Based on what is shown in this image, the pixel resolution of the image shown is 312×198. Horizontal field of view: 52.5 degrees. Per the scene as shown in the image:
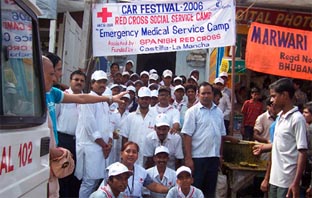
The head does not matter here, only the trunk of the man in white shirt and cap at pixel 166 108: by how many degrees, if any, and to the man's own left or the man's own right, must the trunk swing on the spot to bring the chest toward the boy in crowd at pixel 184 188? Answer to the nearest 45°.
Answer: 0° — they already face them

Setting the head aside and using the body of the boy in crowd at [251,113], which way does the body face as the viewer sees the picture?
toward the camera

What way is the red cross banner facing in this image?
toward the camera

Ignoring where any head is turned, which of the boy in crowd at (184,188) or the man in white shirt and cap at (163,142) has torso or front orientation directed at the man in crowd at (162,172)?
the man in white shirt and cap

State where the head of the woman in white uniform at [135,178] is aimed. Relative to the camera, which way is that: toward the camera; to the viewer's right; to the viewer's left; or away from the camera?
toward the camera

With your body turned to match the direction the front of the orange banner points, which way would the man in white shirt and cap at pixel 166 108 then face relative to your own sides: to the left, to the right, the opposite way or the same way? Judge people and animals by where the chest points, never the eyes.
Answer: the same way

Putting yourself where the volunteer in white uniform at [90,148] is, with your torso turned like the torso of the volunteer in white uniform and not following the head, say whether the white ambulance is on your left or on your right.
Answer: on your right

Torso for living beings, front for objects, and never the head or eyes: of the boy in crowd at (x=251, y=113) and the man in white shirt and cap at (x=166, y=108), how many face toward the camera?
2

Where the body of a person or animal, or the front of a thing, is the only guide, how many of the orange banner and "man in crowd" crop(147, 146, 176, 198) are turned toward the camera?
2

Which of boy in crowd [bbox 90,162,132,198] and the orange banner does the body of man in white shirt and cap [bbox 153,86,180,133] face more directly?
the boy in crowd

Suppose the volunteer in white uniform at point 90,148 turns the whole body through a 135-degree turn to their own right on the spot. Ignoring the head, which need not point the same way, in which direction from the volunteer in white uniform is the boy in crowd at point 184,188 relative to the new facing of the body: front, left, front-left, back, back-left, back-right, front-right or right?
back-left

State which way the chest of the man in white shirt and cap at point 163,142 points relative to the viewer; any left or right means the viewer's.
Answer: facing the viewer

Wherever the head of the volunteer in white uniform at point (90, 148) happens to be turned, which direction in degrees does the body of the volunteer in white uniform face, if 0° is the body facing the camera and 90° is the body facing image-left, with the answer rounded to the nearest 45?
approximately 315°

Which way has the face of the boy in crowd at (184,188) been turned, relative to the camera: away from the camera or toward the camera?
toward the camera

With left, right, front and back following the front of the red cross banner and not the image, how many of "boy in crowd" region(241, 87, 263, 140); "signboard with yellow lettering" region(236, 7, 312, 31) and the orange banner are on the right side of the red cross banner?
0

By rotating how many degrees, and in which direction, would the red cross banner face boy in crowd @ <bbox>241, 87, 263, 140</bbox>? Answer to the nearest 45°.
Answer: approximately 135° to its left
